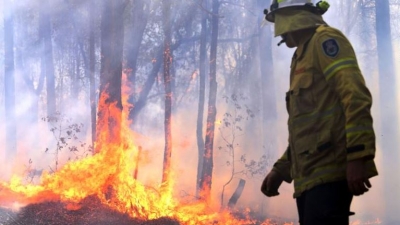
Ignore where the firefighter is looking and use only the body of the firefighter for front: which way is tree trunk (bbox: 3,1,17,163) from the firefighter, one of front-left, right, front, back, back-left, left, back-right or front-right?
front-right

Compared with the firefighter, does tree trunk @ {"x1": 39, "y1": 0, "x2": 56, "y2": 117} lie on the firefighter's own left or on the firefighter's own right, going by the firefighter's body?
on the firefighter's own right

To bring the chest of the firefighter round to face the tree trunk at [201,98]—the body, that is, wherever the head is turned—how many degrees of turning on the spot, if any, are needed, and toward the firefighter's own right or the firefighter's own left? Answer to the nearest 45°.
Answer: approximately 90° to the firefighter's own right

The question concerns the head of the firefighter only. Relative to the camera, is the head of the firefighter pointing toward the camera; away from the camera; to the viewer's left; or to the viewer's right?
to the viewer's left

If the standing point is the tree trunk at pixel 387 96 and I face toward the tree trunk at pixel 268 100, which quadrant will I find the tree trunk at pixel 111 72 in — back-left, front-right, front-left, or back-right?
front-left

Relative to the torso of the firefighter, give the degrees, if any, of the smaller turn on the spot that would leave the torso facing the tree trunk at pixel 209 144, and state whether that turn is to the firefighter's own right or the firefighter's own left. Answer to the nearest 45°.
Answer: approximately 90° to the firefighter's own right

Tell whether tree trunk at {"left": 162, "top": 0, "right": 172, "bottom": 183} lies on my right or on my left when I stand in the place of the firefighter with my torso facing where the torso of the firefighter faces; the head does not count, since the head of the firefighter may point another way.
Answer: on my right

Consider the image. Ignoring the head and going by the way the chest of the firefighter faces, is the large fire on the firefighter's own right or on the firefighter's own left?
on the firefighter's own right

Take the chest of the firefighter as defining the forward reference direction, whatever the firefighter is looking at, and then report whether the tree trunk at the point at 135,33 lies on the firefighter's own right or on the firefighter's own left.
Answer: on the firefighter's own right

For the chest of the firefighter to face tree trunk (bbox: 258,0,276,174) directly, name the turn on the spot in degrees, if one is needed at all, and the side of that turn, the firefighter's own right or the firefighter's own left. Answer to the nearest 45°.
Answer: approximately 90° to the firefighter's own right

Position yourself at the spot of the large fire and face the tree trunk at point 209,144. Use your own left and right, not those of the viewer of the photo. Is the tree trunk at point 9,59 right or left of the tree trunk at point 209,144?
left

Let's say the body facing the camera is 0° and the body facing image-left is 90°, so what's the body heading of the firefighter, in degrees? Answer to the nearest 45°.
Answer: approximately 90°
